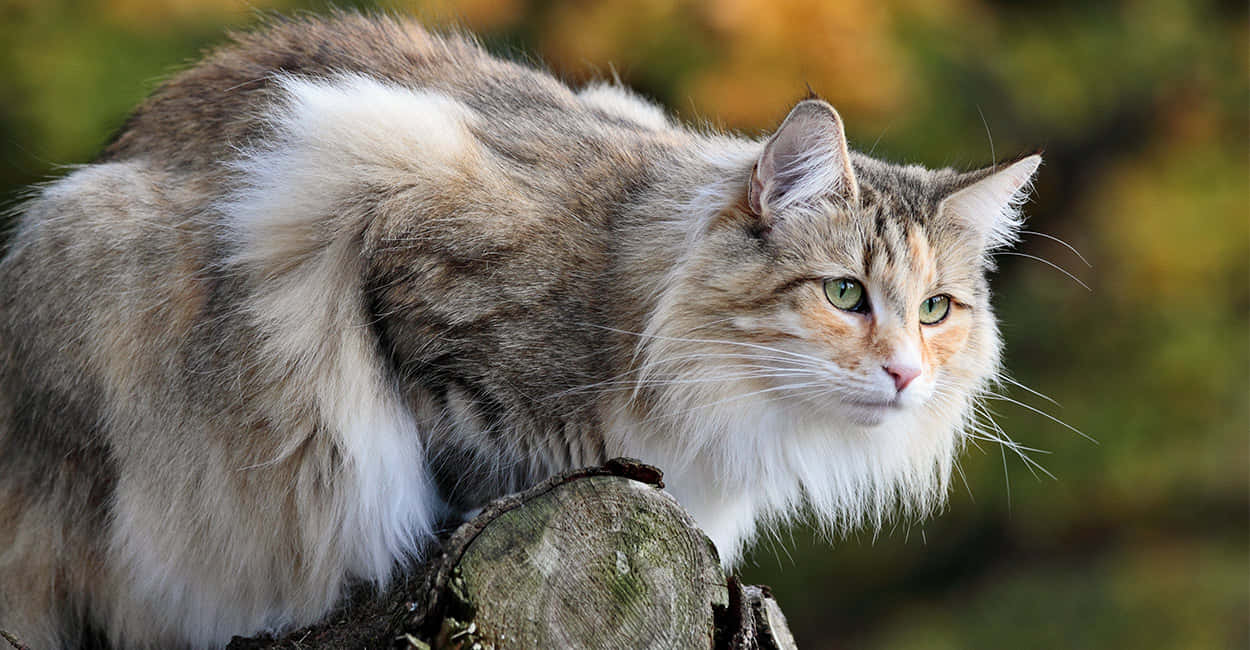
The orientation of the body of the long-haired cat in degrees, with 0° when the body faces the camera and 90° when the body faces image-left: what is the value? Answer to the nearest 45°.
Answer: approximately 270°
